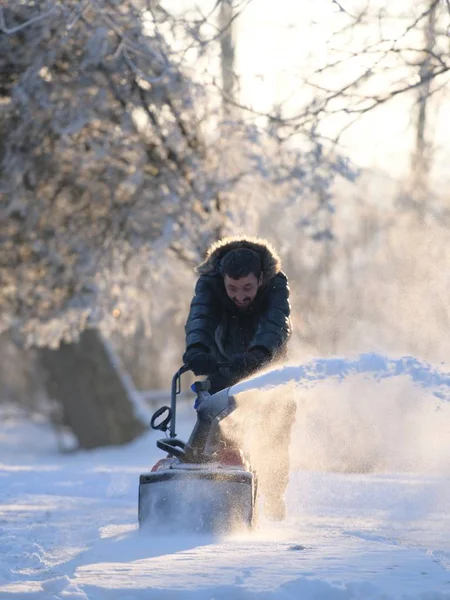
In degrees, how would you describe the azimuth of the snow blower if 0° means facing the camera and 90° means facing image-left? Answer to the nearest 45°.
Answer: approximately 0°

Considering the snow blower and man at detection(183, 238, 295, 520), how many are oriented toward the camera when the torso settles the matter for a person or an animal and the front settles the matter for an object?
2

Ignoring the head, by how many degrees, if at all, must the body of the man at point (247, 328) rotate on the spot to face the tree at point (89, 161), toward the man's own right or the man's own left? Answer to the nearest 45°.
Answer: approximately 180°

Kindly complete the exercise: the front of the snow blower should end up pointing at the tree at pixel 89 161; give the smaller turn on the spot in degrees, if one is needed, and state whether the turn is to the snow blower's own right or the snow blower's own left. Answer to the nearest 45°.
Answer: approximately 180°
